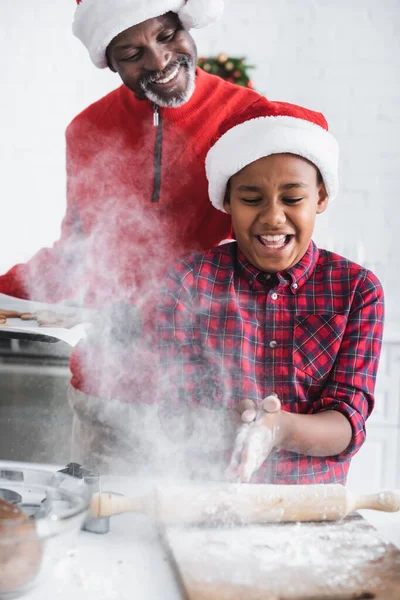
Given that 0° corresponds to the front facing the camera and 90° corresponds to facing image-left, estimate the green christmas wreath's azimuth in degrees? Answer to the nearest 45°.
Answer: approximately 0°

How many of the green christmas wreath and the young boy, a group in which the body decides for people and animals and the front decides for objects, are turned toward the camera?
2

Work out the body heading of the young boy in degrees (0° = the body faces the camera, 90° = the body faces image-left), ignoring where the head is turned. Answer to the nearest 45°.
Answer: approximately 0°

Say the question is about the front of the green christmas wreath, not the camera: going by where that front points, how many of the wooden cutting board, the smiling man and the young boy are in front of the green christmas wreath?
3

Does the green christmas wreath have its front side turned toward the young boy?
yes
